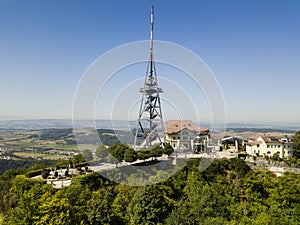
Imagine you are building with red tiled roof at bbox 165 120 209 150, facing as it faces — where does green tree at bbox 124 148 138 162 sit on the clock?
The green tree is roughly at 1 o'clock from the building with red tiled roof.

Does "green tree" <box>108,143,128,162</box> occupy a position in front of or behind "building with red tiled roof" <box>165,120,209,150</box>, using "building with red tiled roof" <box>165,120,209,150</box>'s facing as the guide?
in front

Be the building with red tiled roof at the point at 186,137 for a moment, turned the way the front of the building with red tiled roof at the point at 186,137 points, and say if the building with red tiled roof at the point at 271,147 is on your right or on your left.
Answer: on your left

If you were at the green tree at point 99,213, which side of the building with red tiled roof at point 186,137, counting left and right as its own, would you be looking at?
front

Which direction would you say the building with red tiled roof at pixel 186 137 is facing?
toward the camera

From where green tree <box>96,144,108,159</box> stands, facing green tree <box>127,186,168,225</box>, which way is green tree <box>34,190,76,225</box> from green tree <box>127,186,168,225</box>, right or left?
right

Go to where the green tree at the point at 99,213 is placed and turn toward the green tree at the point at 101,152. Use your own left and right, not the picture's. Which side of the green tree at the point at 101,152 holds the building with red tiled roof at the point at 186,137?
right

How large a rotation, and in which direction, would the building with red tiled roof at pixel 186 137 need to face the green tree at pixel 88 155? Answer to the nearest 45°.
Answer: approximately 45° to its right

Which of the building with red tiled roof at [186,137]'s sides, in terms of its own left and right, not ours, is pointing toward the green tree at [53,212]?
front

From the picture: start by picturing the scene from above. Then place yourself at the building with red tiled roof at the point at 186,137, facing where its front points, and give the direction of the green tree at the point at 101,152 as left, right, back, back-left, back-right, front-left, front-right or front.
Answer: front-right
